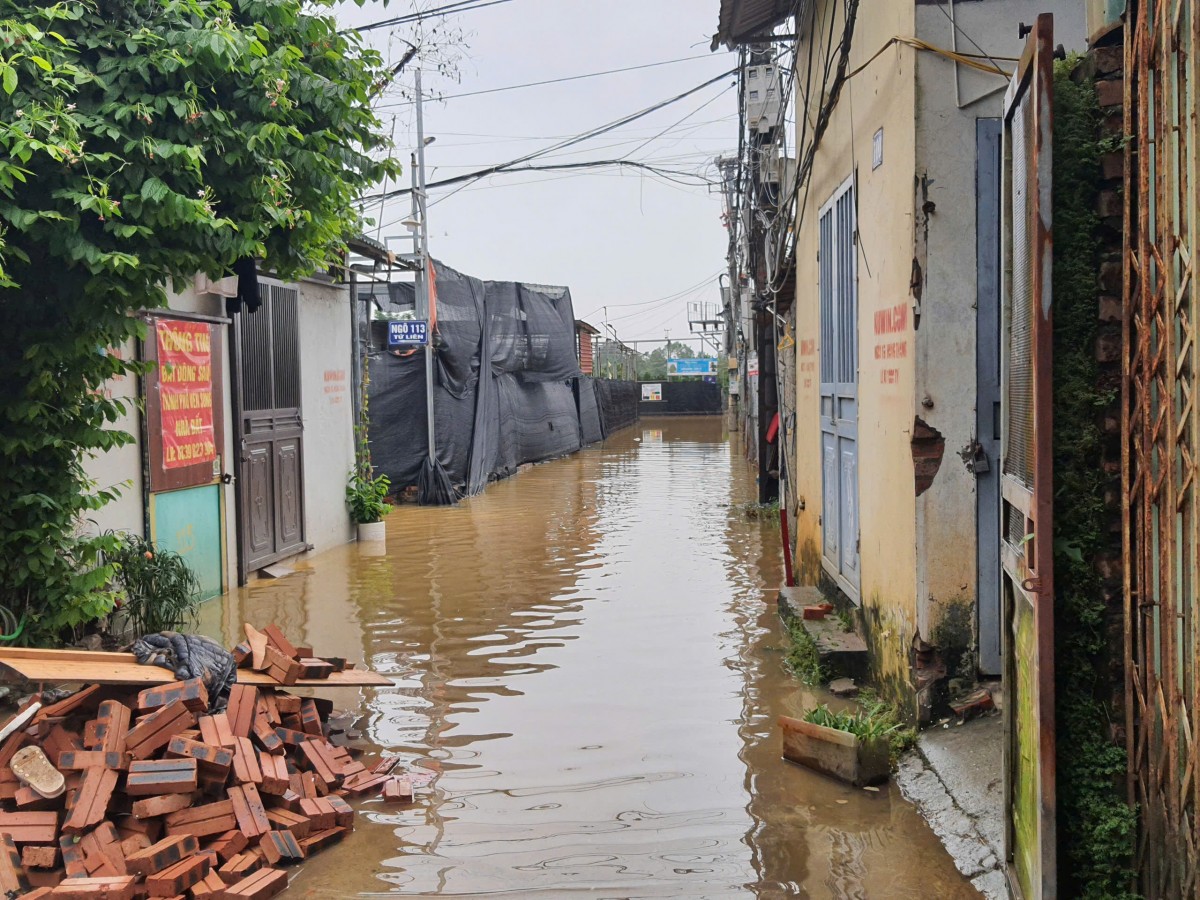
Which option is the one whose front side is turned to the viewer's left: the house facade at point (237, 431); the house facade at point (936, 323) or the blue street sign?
the house facade at point (936, 323)

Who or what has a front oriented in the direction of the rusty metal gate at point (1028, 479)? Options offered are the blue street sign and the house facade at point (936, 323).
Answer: the blue street sign

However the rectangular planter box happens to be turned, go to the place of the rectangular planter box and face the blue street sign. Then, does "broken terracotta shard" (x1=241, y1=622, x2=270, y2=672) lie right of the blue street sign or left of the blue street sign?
left

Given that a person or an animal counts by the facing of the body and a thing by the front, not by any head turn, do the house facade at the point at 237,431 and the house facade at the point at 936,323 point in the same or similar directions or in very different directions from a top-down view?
very different directions

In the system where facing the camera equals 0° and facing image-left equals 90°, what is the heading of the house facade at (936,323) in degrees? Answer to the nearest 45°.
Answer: approximately 90°

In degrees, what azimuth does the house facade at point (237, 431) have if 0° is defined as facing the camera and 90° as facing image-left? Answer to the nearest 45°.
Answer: approximately 315°

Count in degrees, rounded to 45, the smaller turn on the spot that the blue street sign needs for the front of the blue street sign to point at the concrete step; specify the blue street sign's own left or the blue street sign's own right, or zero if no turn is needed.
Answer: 0° — it already faces it

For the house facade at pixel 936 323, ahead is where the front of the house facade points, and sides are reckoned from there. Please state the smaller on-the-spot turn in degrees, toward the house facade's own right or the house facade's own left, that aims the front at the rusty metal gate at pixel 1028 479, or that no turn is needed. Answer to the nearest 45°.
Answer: approximately 90° to the house facade's own left

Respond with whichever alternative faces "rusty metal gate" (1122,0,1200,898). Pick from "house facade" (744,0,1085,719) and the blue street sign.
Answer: the blue street sign
